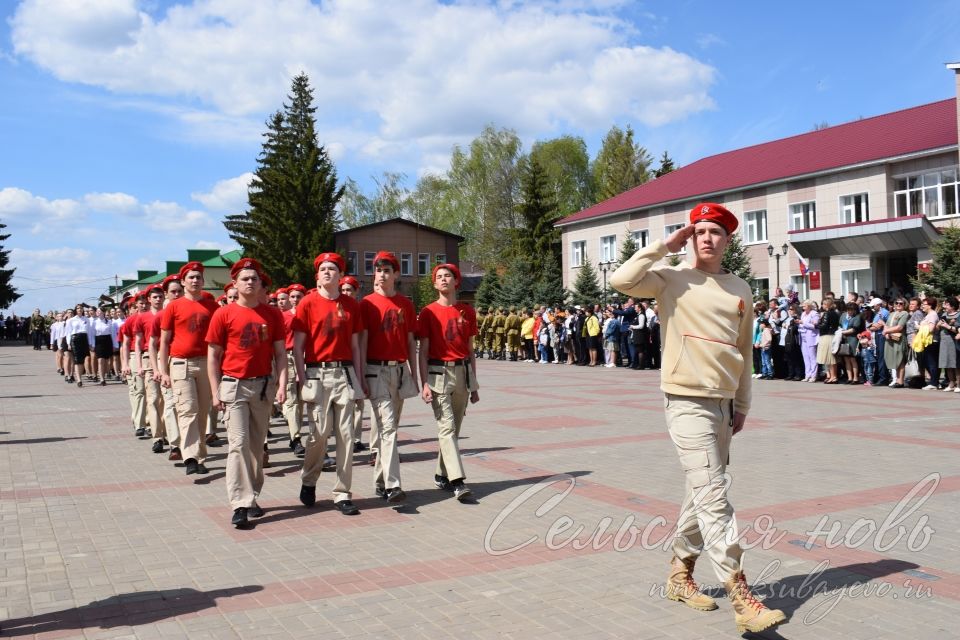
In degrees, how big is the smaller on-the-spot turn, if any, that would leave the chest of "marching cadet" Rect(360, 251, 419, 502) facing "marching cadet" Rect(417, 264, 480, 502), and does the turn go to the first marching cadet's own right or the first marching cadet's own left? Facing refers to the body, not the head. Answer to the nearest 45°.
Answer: approximately 90° to the first marching cadet's own left

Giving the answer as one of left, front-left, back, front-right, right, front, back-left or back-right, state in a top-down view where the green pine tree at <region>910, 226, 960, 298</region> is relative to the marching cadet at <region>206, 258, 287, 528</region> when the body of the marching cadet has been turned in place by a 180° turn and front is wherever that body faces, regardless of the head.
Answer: front-right

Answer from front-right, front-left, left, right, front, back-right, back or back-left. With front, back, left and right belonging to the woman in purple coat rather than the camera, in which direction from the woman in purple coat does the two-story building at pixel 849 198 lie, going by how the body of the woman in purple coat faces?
back-right

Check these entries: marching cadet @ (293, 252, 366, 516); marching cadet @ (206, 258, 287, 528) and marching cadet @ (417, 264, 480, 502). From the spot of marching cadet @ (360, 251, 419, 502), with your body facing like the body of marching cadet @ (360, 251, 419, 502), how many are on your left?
1

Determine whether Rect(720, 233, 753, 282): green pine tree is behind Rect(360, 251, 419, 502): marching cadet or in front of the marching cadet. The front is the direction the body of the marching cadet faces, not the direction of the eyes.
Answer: behind

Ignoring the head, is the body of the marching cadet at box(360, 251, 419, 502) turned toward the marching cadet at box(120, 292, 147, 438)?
no

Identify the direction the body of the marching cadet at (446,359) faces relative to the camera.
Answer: toward the camera

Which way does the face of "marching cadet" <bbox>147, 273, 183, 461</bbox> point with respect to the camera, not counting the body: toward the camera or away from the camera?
toward the camera

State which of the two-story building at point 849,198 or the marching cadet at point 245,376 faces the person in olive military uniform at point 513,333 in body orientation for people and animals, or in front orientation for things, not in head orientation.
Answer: the two-story building

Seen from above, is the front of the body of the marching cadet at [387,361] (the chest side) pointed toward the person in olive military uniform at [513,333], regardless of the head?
no

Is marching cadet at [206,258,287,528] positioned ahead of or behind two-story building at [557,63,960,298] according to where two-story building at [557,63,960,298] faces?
ahead

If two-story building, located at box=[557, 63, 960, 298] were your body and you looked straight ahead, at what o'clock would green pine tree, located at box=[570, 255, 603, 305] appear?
The green pine tree is roughly at 2 o'clock from the two-story building.

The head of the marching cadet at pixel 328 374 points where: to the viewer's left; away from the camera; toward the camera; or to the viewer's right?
toward the camera

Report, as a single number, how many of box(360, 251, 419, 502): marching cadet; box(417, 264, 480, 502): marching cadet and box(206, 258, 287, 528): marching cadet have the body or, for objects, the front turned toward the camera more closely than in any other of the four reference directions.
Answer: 3

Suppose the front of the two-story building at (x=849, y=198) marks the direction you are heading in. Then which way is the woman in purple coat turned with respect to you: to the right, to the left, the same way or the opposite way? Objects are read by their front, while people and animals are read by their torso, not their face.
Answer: the same way

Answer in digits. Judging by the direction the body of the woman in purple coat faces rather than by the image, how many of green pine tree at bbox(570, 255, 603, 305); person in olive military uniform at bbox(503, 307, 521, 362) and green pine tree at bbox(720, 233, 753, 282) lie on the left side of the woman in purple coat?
0

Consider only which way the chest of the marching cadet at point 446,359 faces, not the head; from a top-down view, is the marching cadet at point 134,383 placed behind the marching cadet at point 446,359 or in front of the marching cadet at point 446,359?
behind
